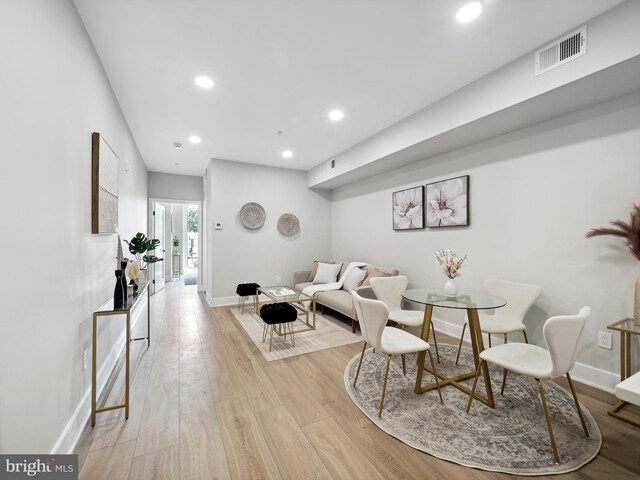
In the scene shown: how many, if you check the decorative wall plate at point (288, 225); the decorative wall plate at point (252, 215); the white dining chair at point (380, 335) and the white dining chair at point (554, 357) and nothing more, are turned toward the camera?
2

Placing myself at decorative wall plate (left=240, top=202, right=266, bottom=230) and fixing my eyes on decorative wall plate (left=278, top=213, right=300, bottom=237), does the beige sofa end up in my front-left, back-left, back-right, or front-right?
front-right

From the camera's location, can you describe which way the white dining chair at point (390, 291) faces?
facing the viewer and to the right of the viewer

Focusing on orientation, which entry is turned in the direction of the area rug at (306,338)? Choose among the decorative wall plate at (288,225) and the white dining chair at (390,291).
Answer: the decorative wall plate

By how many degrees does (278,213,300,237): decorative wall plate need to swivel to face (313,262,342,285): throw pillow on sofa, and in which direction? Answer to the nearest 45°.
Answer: approximately 45° to its left

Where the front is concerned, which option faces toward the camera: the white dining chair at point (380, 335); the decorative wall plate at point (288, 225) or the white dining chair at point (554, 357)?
the decorative wall plate

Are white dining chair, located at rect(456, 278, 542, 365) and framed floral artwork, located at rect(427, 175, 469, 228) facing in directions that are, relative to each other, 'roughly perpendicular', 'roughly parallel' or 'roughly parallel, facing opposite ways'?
roughly parallel

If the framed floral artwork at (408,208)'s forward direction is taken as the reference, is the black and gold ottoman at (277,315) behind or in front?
in front

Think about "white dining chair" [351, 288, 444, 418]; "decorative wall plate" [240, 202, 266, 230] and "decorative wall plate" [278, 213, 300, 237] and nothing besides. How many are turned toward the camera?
2

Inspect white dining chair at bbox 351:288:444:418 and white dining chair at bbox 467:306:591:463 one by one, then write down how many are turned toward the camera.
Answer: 0

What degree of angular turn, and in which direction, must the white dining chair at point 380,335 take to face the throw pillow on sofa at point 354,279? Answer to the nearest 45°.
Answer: approximately 45° to its left

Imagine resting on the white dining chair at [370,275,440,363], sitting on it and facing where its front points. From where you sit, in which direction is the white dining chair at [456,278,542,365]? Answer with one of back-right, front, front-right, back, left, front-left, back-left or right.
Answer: front-left

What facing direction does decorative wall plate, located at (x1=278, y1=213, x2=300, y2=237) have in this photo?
toward the camera

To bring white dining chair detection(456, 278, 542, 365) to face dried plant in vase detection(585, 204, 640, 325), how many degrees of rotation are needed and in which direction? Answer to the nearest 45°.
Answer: approximately 135° to its left

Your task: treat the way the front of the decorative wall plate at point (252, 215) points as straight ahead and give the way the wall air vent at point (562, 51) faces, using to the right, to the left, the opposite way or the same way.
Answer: to the right

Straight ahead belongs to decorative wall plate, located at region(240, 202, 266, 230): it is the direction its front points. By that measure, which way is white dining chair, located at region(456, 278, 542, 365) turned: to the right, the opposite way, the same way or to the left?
to the right

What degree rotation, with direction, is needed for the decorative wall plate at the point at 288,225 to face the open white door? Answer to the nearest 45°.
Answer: approximately 90° to its right
